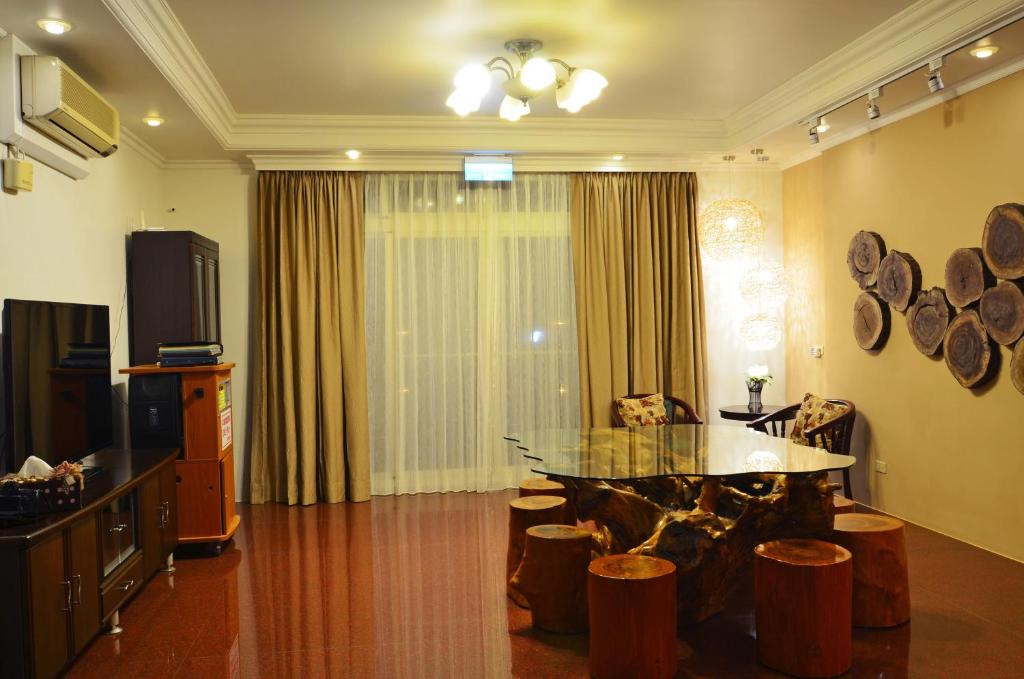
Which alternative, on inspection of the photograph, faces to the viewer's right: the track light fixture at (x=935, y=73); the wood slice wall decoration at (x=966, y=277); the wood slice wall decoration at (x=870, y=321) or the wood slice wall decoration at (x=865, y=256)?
the track light fixture

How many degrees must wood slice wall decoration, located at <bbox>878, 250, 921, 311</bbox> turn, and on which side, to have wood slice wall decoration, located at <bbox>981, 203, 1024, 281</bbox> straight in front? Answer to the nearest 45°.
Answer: approximately 90° to its left

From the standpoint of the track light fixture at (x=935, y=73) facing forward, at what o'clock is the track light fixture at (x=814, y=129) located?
the track light fixture at (x=814, y=129) is roughly at 8 o'clock from the track light fixture at (x=935, y=73).

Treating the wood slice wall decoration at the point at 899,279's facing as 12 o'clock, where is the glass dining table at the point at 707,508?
The glass dining table is roughly at 11 o'clock from the wood slice wall decoration.

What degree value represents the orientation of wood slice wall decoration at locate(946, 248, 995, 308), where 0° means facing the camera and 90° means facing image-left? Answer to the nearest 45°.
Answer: approximately 45°

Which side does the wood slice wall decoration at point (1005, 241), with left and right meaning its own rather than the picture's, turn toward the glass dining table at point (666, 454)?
front

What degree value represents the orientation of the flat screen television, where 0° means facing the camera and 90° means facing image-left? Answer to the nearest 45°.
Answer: approximately 315°

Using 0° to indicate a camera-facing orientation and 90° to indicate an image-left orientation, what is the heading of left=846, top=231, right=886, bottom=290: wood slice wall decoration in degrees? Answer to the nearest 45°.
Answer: approximately 45°

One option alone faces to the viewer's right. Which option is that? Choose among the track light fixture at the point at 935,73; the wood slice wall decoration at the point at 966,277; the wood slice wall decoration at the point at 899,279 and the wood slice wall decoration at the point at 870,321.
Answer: the track light fixture

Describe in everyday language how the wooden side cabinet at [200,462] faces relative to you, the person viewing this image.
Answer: facing to the right of the viewer

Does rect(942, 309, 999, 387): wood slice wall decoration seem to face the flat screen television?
yes

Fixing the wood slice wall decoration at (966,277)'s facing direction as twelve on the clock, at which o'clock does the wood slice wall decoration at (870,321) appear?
the wood slice wall decoration at (870,321) is roughly at 3 o'clock from the wood slice wall decoration at (966,277).

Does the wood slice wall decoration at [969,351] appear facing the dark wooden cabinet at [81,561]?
yes

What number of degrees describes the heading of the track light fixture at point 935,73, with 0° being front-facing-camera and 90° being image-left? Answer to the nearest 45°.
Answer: approximately 270°

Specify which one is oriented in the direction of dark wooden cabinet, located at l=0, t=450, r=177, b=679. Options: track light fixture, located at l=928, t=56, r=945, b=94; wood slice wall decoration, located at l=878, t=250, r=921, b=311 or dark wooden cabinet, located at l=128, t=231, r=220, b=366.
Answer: the wood slice wall decoration
